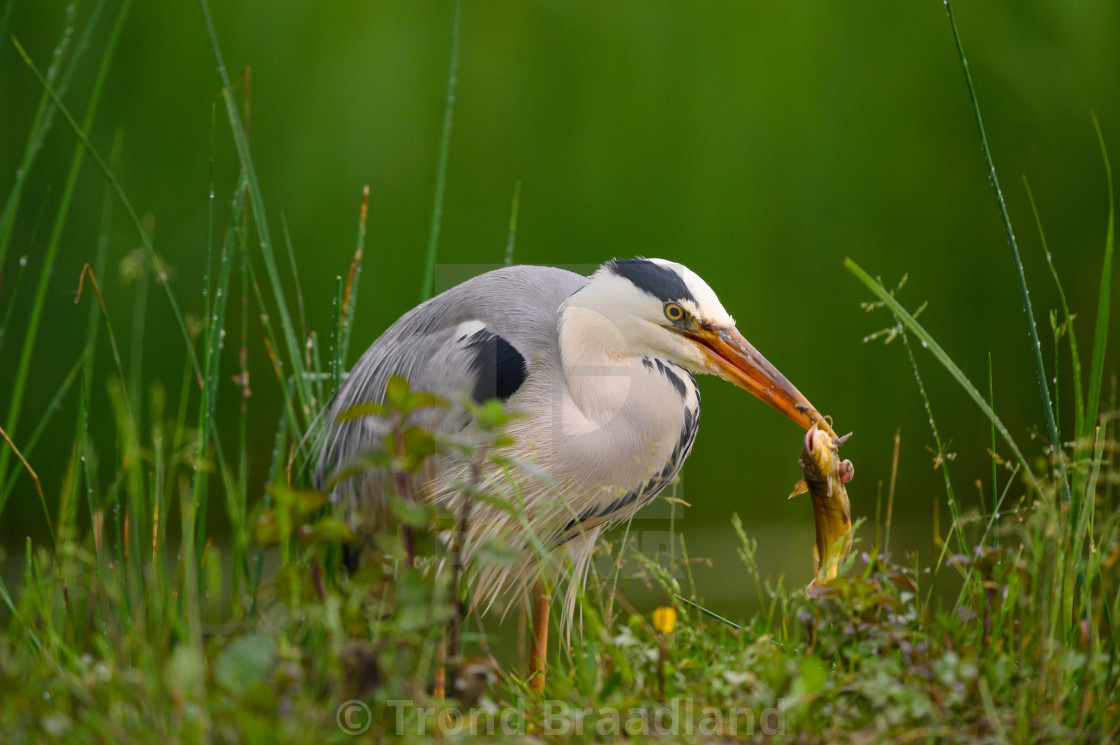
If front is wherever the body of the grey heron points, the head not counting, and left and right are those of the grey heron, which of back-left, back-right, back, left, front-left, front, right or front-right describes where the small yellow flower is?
front

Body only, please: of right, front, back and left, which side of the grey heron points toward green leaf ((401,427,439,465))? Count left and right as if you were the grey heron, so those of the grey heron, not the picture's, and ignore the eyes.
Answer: right

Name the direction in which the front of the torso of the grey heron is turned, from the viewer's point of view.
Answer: to the viewer's right

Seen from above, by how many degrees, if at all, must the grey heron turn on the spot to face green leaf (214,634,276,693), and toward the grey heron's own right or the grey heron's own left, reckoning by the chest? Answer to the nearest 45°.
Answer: approximately 90° to the grey heron's own right
